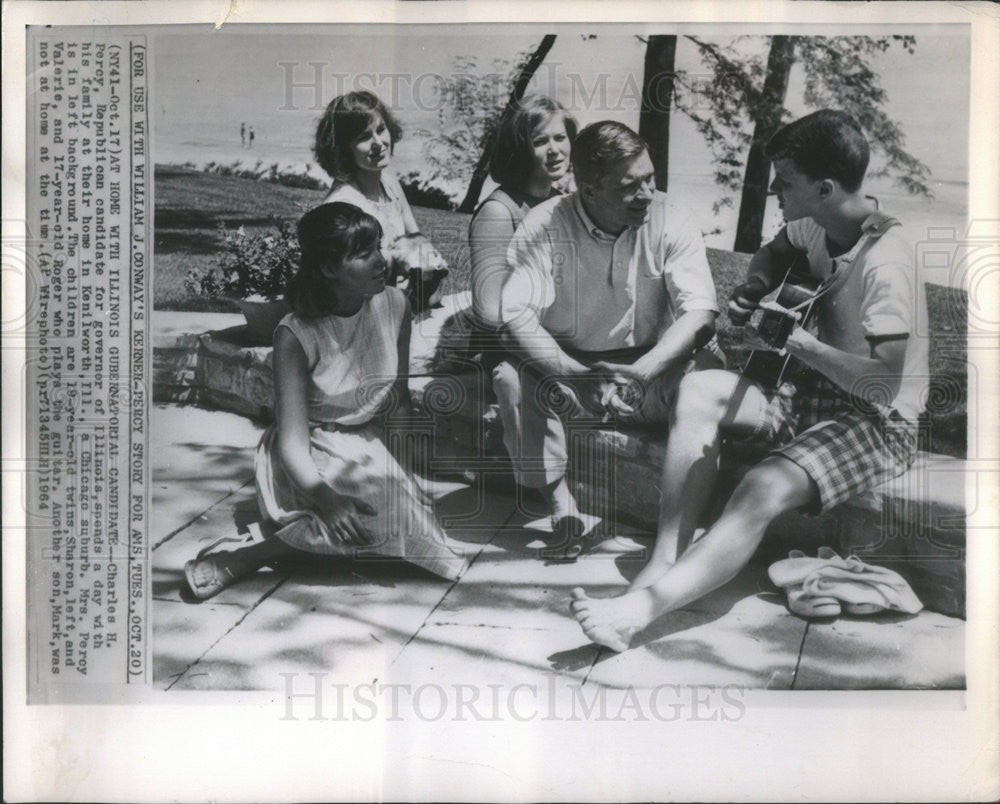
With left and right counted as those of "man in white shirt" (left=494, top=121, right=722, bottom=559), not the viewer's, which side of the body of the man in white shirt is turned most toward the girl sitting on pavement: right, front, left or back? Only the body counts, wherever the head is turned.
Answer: right

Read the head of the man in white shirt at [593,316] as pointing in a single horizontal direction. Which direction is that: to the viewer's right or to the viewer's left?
to the viewer's right

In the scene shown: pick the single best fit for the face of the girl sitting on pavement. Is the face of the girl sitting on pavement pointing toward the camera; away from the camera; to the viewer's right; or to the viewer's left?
to the viewer's right

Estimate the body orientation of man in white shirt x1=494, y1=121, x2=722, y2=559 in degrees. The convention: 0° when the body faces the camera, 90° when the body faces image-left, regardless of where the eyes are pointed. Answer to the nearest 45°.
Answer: approximately 0°

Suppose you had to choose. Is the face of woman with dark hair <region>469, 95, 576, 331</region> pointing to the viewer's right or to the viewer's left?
to the viewer's right
